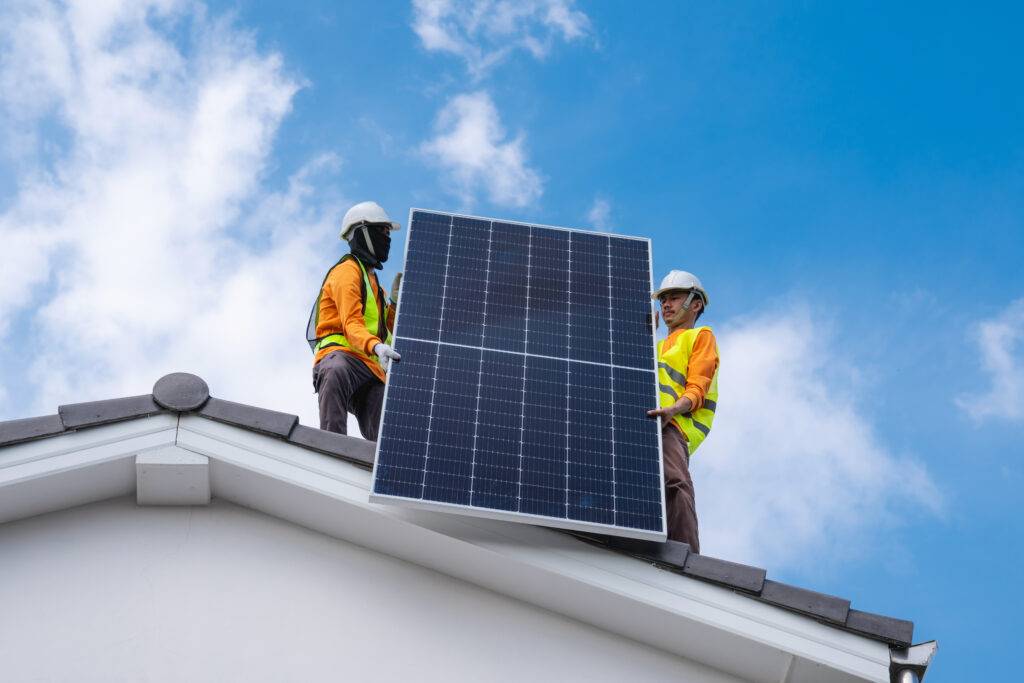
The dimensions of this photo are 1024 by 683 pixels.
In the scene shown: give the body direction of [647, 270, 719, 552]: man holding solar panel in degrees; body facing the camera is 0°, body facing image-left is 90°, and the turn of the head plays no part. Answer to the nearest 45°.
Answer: approximately 45°

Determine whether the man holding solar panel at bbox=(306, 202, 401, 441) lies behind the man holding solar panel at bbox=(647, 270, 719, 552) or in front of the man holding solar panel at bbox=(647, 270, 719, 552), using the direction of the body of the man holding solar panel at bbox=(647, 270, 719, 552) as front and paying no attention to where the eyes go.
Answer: in front
